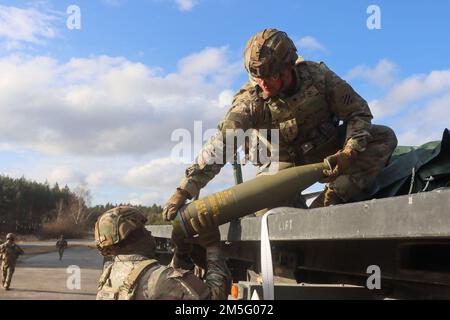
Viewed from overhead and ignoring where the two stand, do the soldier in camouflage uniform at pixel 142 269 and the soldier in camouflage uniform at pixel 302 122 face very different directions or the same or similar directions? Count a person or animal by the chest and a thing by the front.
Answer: very different directions

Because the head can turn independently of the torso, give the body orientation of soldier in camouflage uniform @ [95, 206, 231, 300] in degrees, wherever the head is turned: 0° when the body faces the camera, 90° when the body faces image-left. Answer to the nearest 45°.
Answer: approximately 225°

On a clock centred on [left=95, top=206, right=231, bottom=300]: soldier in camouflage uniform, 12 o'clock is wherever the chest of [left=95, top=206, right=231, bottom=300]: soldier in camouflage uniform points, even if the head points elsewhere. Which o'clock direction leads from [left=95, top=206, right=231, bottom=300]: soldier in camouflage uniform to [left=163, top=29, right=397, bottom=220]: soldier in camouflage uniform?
[left=163, top=29, right=397, bottom=220]: soldier in camouflage uniform is roughly at 1 o'clock from [left=95, top=206, right=231, bottom=300]: soldier in camouflage uniform.

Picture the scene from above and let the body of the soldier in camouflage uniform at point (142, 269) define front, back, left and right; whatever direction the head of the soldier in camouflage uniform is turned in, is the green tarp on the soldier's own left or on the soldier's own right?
on the soldier's own right

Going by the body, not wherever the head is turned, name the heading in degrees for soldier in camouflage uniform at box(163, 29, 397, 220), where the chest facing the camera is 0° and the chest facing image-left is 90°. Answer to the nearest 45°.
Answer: approximately 45°

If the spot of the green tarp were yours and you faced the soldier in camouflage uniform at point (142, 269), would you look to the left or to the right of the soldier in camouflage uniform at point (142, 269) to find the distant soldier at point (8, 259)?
right

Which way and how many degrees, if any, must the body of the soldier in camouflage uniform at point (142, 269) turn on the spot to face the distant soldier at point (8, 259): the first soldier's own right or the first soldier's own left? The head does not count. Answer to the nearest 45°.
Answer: approximately 45° to the first soldier's own left

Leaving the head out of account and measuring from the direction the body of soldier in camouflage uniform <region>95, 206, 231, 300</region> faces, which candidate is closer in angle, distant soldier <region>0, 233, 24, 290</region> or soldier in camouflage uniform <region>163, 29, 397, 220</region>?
the soldier in camouflage uniform
